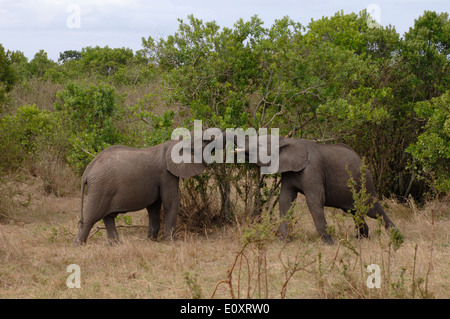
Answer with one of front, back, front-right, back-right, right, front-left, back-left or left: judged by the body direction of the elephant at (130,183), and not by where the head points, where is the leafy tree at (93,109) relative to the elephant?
left

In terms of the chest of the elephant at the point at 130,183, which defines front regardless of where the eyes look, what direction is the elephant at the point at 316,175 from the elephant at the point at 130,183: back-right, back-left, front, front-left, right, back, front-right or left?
front

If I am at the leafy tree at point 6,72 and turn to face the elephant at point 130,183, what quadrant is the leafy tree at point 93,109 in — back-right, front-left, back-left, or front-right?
front-left

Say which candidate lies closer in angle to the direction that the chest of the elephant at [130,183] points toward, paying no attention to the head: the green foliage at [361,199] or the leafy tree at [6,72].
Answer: the green foliage

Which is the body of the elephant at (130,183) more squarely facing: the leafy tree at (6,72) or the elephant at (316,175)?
the elephant

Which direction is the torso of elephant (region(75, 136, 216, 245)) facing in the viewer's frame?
to the viewer's right

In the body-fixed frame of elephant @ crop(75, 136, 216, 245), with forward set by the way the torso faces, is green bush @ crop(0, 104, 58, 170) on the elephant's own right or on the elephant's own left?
on the elephant's own left

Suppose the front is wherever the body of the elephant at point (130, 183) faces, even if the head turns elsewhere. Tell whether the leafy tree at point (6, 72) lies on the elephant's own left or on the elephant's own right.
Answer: on the elephant's own left

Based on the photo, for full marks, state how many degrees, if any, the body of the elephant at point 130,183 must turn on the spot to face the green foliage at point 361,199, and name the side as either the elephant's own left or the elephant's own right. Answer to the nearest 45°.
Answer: approximately 45° to the elephant's own right

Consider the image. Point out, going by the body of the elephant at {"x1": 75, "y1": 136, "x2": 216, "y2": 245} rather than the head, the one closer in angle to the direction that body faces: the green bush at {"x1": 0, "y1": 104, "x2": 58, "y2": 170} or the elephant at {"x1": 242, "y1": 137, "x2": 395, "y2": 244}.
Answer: the elephant

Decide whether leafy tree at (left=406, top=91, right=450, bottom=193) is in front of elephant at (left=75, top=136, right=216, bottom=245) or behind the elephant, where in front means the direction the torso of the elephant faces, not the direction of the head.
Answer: in front

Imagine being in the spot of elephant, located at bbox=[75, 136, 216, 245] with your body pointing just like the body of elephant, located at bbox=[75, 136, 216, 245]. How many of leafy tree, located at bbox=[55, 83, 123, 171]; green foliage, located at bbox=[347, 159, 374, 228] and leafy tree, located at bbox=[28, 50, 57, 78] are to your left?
2

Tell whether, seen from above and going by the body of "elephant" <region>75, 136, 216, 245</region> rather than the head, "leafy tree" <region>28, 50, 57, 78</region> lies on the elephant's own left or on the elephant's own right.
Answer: on the elephant's own left
